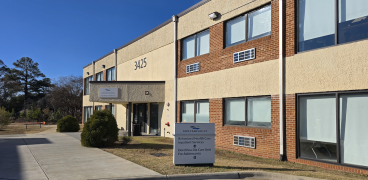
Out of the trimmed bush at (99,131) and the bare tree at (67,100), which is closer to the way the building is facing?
the trimmed bush

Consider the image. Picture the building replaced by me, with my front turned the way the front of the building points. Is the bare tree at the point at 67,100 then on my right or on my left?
on my right

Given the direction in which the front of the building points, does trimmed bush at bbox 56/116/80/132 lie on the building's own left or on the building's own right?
on the building's own right

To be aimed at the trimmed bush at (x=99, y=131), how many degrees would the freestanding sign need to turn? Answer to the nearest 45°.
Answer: approximately 135° to its right

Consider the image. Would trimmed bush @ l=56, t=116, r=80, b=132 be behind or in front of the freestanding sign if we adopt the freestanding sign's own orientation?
behind

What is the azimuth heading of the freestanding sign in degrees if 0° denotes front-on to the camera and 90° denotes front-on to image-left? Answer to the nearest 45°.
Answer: approximately 0°
